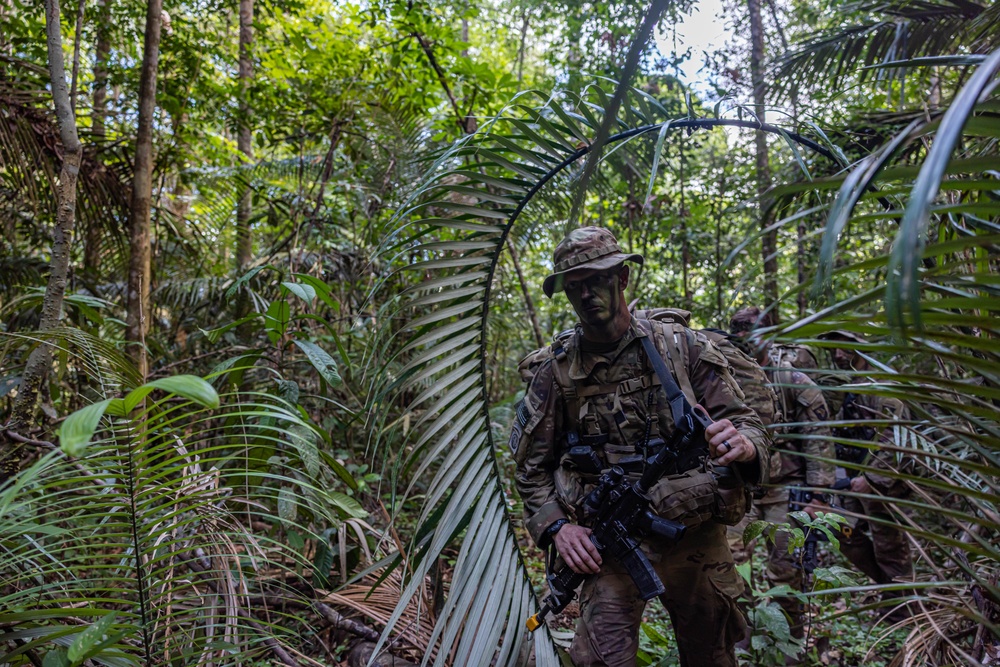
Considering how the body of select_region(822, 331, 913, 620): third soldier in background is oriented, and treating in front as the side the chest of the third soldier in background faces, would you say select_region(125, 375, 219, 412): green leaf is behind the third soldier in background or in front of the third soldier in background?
in front

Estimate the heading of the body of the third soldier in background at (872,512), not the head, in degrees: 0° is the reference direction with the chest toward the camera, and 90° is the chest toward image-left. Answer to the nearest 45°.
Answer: approximately 45°

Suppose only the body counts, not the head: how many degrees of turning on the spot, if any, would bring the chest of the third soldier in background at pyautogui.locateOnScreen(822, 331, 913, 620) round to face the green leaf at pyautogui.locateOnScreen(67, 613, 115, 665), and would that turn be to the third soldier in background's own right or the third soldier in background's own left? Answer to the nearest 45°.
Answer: approximately 45° to the third soldier in background's own left

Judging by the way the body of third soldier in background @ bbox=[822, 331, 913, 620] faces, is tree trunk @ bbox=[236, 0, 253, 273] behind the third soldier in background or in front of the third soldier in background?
in front

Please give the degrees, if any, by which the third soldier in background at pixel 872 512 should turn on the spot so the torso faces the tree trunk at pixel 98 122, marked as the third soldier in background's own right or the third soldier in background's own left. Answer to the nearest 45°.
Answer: approximately 45° to the third soldier in background's own right

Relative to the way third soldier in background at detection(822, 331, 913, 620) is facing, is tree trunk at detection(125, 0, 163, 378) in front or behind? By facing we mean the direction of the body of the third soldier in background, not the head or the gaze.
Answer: in front
